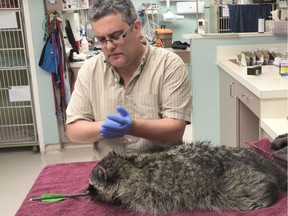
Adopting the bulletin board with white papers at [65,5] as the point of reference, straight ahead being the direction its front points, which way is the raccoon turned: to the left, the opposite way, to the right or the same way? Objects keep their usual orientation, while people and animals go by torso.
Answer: to the right

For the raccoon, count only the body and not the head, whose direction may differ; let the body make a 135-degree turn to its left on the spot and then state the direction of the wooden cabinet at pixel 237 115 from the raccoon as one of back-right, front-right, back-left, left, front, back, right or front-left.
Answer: back-left

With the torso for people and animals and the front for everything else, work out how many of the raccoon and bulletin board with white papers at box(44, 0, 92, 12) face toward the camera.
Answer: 1

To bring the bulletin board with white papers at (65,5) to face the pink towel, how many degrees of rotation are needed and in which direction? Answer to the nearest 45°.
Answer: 0° — it already faces it

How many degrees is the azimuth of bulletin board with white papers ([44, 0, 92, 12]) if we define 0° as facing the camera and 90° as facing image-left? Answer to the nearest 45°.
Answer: approximately 0°

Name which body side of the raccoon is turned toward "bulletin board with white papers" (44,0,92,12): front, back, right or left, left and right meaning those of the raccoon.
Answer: right

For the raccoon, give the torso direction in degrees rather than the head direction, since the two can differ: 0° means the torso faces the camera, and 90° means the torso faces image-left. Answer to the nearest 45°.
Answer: approximately 90°

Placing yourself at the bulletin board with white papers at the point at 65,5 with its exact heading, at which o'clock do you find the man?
The man is roughly at 12 o'clock from the bulletin board with white papers.

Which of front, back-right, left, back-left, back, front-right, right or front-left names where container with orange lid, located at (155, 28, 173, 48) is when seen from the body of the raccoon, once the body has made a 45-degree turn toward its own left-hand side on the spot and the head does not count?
back-right

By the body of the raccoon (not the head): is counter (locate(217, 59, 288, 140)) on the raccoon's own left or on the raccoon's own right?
on the raccoon's own right

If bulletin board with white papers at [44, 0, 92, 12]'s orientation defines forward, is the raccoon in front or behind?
in front
